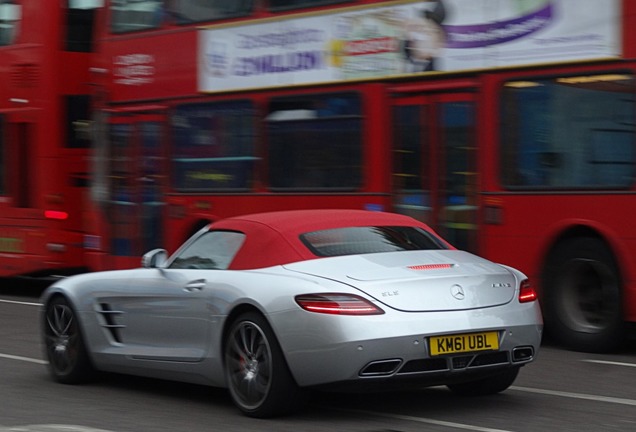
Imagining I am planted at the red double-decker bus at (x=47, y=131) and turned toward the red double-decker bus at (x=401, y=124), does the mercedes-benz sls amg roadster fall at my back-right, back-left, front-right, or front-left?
front-right

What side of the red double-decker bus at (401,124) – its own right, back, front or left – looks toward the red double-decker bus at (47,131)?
front

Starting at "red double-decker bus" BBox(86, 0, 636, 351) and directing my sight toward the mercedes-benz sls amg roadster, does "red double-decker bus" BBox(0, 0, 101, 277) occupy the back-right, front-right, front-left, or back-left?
back-right

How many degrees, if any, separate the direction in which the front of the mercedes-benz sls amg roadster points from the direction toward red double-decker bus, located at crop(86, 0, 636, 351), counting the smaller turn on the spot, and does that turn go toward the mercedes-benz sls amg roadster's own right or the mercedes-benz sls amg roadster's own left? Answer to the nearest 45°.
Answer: approximately 45° to the mercedes-benz sls amg roadster's own right

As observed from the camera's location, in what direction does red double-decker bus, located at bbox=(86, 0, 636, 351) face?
facing away from the viewer and to the left of the viewer

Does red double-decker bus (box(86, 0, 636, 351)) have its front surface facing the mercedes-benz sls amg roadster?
no

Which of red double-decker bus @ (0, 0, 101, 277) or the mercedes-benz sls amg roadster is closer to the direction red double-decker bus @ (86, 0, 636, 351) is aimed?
the red double-decker bus

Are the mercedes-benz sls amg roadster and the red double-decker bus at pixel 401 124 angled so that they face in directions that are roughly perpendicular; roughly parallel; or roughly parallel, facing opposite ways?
roughly parallel

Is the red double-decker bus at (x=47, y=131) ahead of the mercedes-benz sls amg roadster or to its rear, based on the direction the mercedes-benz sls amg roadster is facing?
ahead

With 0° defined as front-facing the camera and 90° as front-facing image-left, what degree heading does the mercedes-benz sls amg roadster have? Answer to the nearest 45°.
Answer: approximately 135°

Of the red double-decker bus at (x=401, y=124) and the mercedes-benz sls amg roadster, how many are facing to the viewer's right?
0
